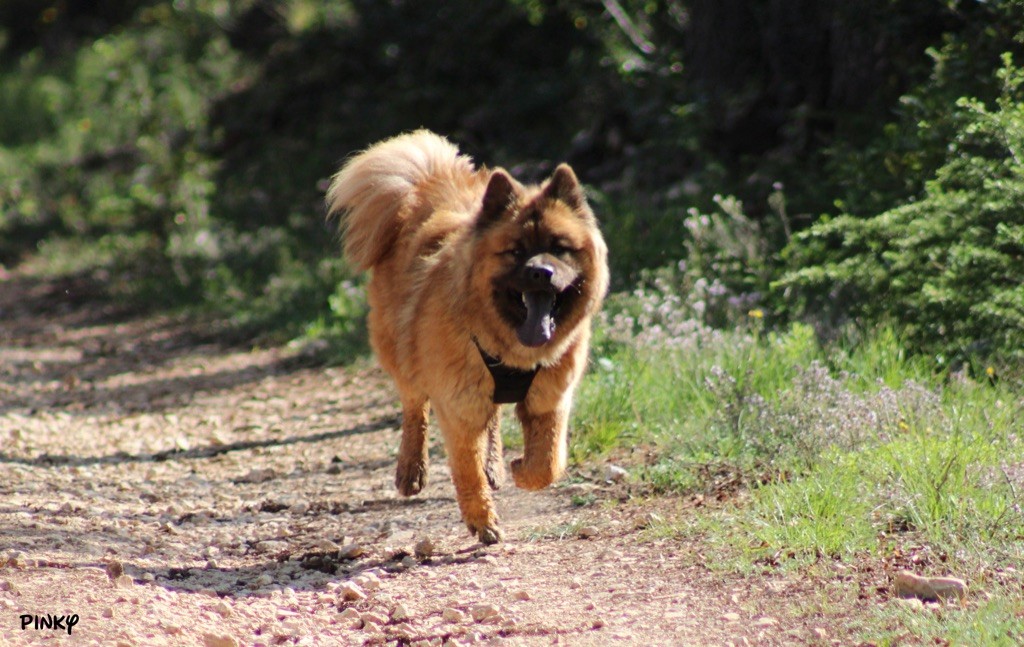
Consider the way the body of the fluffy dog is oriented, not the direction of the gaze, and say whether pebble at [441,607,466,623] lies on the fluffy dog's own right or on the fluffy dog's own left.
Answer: on the fluffy dog's own right

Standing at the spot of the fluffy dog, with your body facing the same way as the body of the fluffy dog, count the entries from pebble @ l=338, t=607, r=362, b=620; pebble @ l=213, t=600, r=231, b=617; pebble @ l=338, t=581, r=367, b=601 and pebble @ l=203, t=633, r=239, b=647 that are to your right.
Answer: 4

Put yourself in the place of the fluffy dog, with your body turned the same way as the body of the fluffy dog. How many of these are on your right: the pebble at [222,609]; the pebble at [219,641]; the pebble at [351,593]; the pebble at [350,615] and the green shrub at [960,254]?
4

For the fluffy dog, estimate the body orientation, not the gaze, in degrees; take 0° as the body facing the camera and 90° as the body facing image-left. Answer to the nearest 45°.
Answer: approximately 315°

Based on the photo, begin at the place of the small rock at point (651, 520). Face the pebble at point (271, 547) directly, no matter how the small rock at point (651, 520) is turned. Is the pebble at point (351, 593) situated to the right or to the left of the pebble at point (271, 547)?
left

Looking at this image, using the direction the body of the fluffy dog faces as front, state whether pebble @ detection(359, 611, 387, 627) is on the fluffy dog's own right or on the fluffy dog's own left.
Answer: on the fluffy dog's own right

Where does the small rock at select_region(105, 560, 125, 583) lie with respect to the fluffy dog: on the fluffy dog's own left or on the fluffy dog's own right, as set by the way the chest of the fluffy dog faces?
on the fluffy dog's own right
